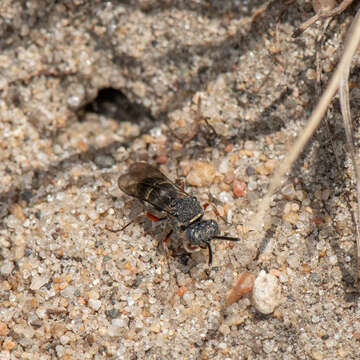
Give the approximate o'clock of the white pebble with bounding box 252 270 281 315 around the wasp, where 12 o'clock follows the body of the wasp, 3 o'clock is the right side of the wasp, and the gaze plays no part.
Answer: The white pebble is roughly at 12 o'clock from the wasp.

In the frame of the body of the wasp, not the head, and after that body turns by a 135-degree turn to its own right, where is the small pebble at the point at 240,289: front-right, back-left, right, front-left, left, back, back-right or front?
back-left

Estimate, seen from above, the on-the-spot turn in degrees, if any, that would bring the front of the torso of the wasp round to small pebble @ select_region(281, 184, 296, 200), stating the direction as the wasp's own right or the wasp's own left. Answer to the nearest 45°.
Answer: approximately 45° to the wasp's own left

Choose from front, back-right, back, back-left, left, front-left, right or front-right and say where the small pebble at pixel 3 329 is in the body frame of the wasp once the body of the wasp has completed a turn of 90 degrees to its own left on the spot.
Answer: back

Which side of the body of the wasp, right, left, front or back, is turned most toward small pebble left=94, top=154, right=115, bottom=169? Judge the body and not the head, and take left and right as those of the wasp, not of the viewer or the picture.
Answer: back

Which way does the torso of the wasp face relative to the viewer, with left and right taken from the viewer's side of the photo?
facing the viewer and to the right of the viewer

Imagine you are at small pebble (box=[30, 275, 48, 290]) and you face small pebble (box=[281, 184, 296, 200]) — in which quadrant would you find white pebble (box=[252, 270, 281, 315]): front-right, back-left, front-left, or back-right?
front-right

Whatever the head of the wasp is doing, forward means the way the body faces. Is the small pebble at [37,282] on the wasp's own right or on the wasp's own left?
on the wasp's own right
